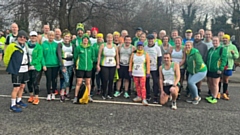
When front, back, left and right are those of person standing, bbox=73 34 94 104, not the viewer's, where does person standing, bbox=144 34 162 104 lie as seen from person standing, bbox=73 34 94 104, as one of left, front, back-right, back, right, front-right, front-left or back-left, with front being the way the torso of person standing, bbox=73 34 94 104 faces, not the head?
left

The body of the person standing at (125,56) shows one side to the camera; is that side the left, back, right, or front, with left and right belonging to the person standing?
front

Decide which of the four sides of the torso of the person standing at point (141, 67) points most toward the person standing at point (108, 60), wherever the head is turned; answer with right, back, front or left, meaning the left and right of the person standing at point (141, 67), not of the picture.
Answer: right

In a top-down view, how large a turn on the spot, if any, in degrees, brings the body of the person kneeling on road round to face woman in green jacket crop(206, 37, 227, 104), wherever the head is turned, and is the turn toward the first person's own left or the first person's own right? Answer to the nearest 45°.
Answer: approximately 135° to the first person's own left

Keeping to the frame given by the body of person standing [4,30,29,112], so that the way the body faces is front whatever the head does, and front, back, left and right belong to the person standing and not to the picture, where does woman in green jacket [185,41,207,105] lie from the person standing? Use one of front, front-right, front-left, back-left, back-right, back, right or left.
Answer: front-left

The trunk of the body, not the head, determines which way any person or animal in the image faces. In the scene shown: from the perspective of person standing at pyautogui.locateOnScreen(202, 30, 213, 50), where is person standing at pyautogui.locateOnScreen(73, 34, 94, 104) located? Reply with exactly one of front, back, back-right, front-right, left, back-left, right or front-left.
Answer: front-right

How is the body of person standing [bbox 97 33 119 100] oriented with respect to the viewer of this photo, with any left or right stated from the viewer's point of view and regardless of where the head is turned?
facing the viewer

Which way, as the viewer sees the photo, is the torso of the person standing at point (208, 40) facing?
toward the camera

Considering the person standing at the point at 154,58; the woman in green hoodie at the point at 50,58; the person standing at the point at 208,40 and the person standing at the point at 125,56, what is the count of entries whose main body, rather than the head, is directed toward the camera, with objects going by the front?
4
